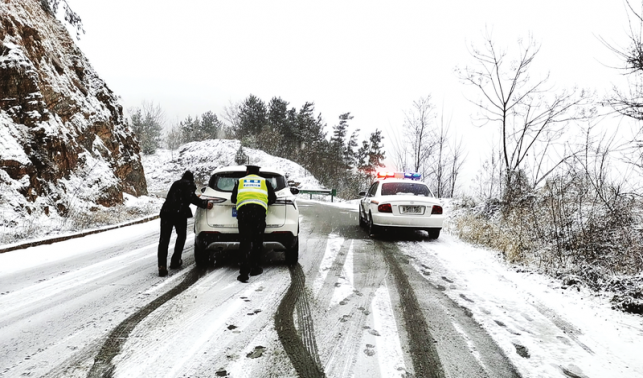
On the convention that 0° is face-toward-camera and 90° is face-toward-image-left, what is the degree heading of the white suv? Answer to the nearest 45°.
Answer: approximately 180°

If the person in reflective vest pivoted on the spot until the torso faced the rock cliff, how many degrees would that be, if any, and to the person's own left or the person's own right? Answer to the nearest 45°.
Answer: approximately 45° to the person's own left

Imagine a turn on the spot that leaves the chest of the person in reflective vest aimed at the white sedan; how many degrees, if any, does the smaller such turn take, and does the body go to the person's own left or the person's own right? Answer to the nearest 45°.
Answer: approximately 45° to the person's own right

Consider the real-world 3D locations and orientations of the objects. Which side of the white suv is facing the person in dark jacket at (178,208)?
back

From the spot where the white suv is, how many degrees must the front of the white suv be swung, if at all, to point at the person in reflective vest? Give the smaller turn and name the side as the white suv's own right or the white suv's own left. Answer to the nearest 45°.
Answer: approximately 135° to the white suv's own right

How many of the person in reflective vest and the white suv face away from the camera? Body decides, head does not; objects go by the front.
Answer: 2

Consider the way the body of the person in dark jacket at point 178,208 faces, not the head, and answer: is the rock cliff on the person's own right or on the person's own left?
on the person's own left

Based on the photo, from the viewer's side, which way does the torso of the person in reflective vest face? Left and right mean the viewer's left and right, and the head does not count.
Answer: facing away from the viewer

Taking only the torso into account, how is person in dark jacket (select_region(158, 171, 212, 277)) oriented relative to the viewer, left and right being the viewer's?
facing away from the viewer and to the right of the viewer
